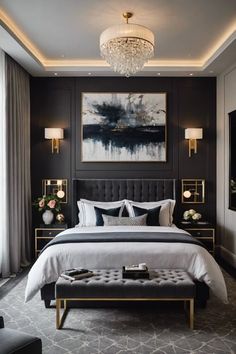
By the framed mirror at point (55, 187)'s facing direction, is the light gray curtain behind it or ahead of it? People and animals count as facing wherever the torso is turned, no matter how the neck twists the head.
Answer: ahead

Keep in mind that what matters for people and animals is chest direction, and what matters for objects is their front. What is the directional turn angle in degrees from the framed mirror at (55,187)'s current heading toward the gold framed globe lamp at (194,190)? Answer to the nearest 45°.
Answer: approximately 90° to its left

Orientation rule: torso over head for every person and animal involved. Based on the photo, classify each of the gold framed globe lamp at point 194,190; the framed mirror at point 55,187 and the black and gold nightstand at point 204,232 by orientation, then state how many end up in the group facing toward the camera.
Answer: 3

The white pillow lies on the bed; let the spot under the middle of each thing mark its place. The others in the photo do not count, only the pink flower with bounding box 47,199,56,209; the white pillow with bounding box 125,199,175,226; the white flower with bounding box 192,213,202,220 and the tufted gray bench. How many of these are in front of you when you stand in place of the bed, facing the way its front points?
1

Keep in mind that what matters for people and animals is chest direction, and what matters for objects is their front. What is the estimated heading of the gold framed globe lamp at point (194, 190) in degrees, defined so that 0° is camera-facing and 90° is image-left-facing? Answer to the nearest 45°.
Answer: approximately 0°

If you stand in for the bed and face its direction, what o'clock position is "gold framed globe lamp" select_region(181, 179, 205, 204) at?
The gold framed globe lamp is roughly at 7 o'clock from the bed.

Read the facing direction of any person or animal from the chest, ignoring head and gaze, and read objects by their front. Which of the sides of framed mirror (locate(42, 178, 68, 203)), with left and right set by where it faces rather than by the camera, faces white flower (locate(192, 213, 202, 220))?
left

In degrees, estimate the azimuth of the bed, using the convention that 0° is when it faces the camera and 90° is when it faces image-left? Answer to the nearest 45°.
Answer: approximately 0°

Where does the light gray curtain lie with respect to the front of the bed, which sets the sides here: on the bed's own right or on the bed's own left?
on the bed's own right

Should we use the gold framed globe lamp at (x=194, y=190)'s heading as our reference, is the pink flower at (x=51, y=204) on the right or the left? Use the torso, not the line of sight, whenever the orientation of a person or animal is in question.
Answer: on its right

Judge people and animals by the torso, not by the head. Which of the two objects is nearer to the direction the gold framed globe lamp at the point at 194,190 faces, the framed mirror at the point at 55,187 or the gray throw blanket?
the gray throw blanket

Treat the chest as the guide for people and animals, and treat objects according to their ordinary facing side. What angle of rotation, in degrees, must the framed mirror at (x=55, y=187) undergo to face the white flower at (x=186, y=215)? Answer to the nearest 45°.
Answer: approximately 90° to its left

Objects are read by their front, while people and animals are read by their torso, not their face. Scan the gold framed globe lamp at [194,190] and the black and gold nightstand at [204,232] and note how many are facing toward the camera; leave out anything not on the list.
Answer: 2

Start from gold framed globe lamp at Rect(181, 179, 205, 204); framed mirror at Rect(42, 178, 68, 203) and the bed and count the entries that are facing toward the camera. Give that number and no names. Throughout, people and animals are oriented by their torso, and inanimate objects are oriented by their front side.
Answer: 3
